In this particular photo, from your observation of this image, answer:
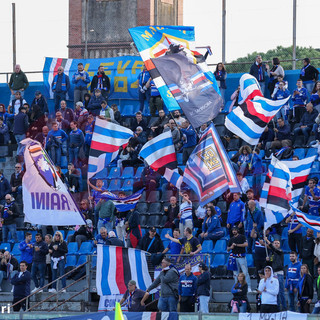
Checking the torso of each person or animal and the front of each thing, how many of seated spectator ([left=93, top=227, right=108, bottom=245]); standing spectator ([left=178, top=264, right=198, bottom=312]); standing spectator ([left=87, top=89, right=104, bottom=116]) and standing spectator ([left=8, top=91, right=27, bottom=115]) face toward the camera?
4

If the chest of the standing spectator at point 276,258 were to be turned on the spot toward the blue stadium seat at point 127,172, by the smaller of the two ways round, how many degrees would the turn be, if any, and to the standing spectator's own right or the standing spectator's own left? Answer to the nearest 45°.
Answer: approximately 90° to the standing spectator's own right

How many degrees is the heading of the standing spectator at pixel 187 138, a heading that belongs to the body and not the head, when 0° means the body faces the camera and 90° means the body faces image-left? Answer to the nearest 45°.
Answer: approximately 45°

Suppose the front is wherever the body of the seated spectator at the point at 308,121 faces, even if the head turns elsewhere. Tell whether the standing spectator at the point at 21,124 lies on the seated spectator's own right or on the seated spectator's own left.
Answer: on the seated spectator's own right

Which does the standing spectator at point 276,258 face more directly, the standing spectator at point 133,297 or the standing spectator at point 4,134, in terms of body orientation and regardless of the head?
the standing spectator at point 133,297

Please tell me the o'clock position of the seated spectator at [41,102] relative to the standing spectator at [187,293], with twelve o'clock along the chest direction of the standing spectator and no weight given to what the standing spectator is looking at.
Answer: The seated spectator is roughly at 5 o'clock from the standing spectator.

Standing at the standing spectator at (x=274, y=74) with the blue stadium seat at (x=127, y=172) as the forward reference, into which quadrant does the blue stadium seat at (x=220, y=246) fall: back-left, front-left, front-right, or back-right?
front-left

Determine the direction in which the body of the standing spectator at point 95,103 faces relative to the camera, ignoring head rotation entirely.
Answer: toward the camera

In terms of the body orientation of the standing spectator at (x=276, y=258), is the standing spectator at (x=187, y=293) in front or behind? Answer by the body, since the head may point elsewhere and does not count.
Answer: in front

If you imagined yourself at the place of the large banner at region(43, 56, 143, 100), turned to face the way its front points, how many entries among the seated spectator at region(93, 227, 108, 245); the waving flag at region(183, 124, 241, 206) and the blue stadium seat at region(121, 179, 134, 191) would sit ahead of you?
3

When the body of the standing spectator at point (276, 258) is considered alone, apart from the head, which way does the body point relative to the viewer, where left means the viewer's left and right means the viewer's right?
facing the viewer and to the left of the viewer

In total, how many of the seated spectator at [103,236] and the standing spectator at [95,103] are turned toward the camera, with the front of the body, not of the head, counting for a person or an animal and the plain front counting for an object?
2

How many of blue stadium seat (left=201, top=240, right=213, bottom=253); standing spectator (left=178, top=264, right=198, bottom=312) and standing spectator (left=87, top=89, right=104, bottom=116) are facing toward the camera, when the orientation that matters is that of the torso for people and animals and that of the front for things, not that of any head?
3

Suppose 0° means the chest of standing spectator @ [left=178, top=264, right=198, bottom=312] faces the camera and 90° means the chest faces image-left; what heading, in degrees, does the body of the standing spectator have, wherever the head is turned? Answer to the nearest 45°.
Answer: approximately 0°

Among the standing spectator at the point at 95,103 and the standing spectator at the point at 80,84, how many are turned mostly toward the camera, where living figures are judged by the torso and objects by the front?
2

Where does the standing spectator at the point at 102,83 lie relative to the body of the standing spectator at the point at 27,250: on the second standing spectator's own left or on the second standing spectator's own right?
on the second standing spectator's own left
